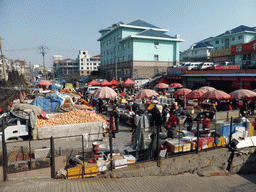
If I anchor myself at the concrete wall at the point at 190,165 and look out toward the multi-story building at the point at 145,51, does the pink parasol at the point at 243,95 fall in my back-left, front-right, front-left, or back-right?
front-right

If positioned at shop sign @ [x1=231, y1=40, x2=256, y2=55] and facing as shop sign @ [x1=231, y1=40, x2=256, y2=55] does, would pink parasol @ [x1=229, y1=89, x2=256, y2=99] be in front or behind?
in front

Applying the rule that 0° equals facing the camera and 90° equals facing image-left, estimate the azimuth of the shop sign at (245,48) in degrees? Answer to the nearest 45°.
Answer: approximately 45°

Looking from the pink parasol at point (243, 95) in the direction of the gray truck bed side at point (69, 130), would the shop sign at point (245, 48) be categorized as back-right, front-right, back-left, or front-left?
back-right

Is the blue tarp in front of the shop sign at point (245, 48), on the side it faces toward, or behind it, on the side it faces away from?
in front
